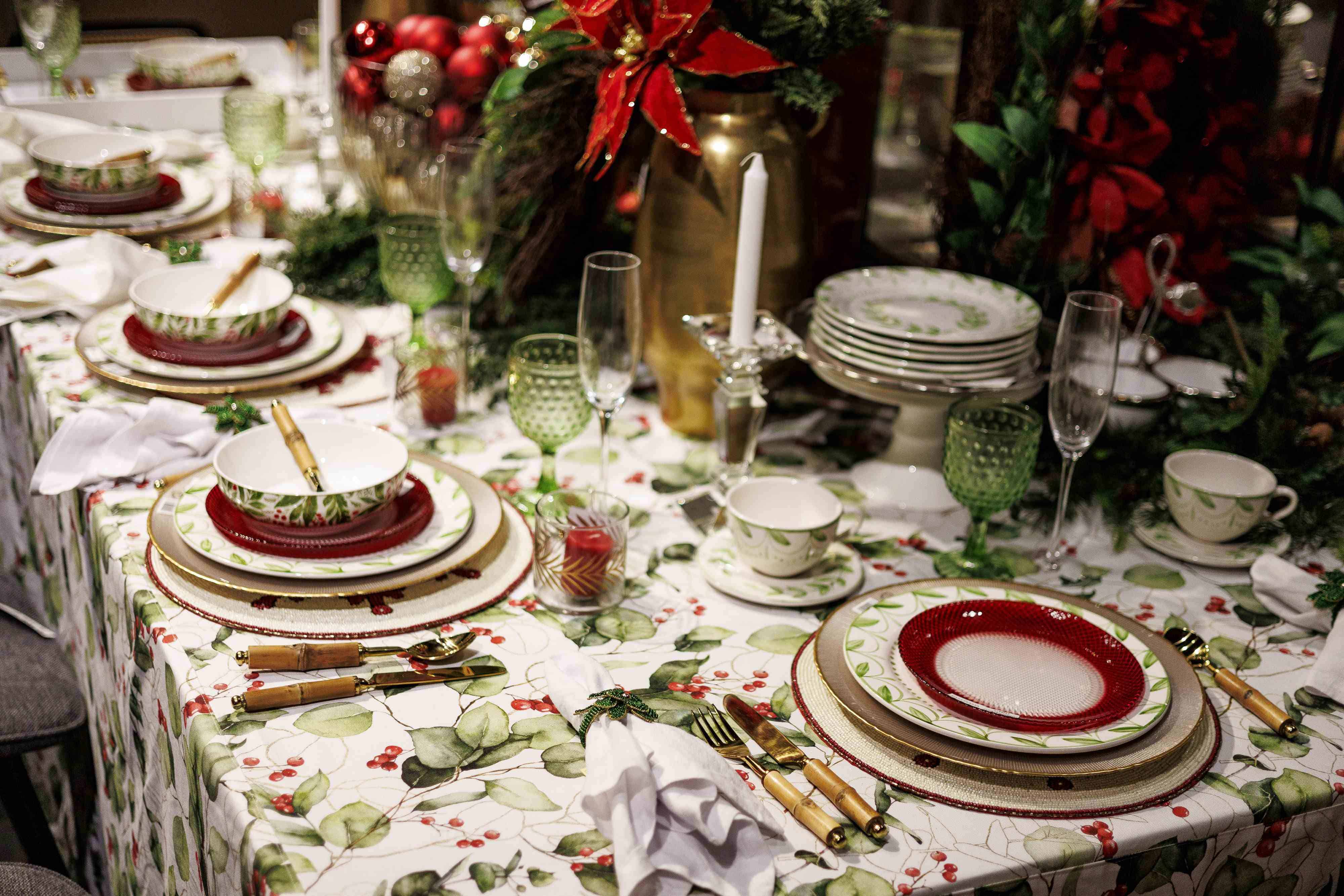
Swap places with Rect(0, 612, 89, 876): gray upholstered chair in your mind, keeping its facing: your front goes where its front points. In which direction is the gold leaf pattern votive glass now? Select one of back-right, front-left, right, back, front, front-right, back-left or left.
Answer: front-right

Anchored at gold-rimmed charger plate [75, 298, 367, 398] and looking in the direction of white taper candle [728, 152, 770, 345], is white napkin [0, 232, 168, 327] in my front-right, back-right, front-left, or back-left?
back-left

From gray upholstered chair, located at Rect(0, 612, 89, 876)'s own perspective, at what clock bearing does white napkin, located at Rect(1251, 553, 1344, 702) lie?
The white napkin is roughly at 1 o'clock from the gray upholstered chair.

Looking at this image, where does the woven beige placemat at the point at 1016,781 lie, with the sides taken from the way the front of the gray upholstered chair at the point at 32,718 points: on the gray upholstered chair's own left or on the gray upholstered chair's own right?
on the gray upholstered chair's own right

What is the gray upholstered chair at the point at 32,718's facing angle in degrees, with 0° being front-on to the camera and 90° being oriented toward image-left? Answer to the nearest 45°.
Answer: approximately 270°
